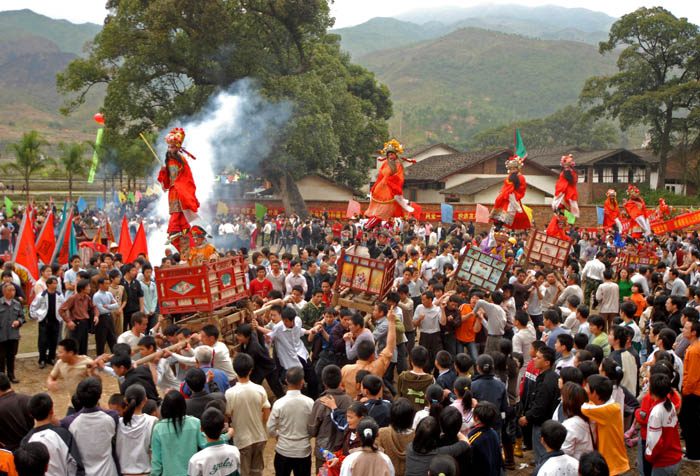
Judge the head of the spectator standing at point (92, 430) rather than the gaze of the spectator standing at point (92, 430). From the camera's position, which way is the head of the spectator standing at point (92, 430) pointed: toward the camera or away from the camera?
away from the camera

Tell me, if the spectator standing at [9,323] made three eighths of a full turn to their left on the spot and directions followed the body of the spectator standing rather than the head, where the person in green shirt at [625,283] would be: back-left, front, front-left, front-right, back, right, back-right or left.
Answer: right

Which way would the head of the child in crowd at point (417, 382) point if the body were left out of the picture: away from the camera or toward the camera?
away from the camera

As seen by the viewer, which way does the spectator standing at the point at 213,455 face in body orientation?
away from the camera

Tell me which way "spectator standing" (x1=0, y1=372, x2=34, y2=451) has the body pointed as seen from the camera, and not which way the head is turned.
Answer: away from the camera

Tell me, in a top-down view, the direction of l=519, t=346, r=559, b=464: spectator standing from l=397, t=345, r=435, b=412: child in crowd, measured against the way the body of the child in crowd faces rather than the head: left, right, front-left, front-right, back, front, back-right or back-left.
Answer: right

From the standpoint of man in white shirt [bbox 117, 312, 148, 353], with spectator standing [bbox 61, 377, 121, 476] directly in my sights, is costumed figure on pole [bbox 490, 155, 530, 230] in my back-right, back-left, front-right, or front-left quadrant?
back-left

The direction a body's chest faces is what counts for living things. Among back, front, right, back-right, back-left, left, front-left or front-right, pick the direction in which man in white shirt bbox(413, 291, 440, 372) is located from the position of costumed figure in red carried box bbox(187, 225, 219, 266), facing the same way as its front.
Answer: left

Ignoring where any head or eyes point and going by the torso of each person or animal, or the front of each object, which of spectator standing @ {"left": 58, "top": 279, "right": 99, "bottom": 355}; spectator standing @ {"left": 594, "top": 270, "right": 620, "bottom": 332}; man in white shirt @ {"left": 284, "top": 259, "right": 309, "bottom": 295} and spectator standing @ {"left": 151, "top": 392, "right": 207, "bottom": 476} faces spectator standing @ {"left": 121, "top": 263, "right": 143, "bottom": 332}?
spectator standing @ {"left": 151, "top": 392, "right": 207, "bottom": 476}

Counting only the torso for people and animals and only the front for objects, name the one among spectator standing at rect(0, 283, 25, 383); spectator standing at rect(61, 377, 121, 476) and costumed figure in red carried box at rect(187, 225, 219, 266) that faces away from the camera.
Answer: spectator standing at rect(61, 377, 121, 476)

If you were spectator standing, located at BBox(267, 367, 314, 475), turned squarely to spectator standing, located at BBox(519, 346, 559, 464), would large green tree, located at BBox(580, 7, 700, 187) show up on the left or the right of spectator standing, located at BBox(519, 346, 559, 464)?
left

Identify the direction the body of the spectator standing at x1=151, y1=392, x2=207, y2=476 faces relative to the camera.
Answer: away from the camera

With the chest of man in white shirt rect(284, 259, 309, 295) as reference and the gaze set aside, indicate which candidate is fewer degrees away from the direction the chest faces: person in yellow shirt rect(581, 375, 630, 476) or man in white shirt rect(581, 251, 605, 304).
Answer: the person in yellow shirt

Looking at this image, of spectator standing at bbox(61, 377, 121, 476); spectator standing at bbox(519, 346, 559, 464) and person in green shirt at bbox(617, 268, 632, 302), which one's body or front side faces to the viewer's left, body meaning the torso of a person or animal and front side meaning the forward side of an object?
spectator standing at bbox(519, 346, 559, 464)

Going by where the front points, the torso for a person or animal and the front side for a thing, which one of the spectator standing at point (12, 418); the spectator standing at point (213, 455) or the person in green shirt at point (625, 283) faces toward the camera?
the person in green shirt

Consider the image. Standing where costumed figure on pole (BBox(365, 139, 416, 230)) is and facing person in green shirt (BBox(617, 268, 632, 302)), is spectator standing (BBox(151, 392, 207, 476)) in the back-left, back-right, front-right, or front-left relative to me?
back-right

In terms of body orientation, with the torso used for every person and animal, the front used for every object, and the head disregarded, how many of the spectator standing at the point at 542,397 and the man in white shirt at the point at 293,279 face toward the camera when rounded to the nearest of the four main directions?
1
